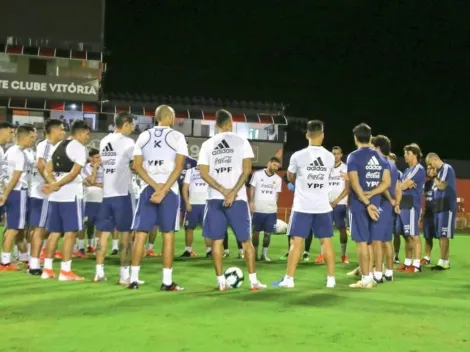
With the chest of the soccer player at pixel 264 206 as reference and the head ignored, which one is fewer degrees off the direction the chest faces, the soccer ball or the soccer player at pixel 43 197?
the soccer ball

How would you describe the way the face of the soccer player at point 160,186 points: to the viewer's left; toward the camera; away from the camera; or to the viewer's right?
away from the camera

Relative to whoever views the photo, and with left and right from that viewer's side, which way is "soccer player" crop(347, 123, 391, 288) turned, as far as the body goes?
facing away from the viewer and to the left of the viewer

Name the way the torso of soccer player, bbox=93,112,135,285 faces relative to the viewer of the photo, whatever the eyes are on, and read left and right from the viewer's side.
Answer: facing away from the viewer and to the right of the viewer

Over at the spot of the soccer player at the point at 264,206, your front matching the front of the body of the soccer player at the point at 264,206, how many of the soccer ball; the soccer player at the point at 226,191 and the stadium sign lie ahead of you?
2

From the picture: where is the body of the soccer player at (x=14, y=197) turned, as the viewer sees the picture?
to the viewer's right

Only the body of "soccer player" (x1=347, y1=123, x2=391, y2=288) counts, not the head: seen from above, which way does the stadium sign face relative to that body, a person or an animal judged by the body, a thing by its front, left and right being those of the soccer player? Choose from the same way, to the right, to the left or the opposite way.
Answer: the opposite way

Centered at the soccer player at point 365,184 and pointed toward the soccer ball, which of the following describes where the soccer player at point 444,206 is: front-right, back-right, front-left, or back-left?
back-right

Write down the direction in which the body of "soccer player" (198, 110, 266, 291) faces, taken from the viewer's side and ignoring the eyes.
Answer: away from the camera

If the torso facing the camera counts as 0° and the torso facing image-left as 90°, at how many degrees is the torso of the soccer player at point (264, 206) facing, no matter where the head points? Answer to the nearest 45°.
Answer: approximately 0°
